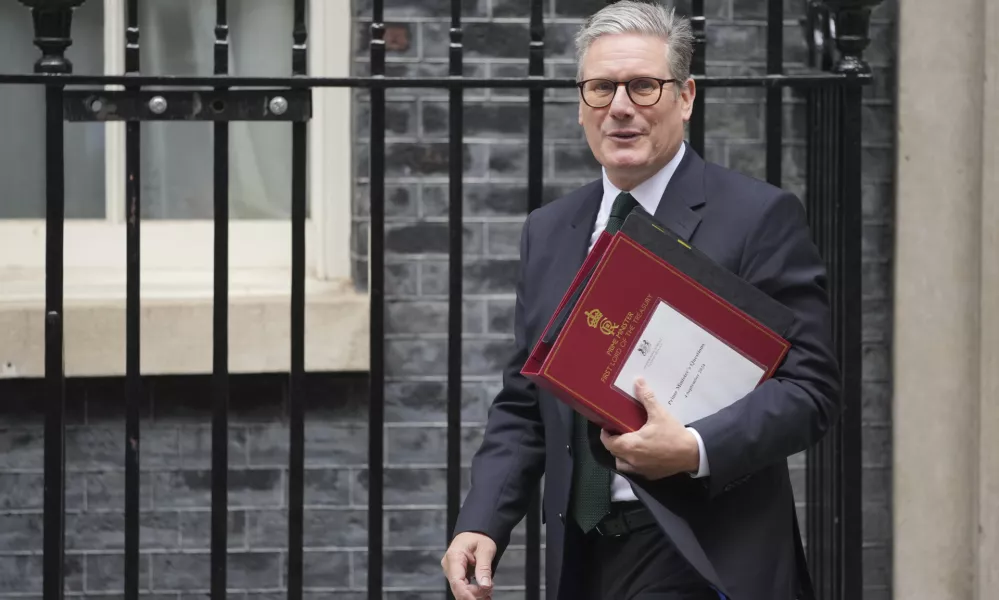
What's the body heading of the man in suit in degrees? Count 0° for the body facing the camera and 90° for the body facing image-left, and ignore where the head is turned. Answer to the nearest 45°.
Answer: approximately 45°

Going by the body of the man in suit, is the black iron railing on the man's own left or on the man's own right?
on the man's own right
